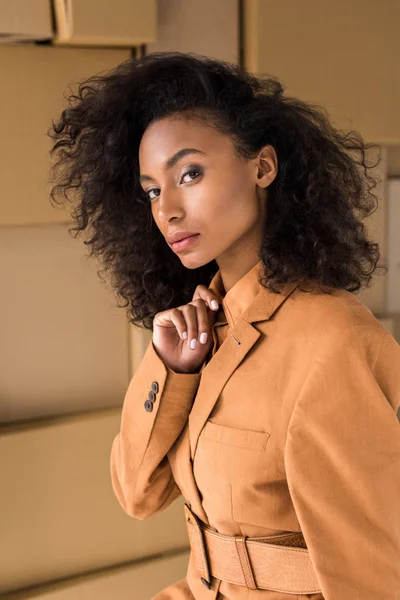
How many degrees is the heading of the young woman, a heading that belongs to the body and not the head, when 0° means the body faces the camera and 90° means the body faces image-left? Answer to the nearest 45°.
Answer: approximately 45°
